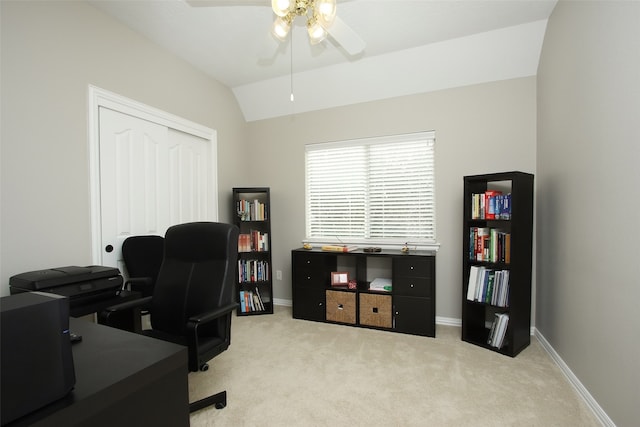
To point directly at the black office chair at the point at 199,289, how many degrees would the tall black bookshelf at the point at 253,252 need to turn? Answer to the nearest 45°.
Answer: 0° — it already faces it

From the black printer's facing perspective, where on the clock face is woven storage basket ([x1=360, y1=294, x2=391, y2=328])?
The woven storage basket is roughly at 11 o'clock from the black printer.

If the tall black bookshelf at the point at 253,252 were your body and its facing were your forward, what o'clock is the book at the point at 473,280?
The book is roughly at 10 o'clock from the tall black bookshelf.

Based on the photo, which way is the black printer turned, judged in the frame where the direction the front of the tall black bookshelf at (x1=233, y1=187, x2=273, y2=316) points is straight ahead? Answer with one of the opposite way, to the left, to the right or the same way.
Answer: to the left

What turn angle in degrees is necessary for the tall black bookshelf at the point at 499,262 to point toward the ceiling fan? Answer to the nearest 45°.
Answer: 0° — it already faces it

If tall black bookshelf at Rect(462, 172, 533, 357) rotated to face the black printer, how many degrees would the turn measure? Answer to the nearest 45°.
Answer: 0° — it already faces it

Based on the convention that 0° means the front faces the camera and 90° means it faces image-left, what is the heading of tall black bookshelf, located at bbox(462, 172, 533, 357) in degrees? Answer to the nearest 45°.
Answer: approximately 45°
